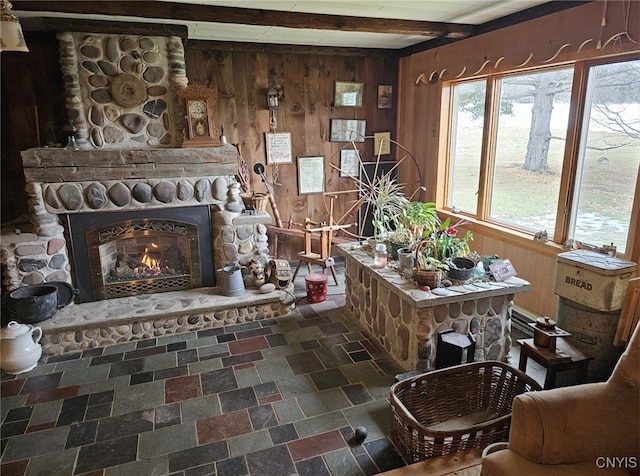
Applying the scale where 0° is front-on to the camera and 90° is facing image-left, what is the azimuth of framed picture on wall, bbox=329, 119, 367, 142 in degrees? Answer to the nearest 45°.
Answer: approximately 0°

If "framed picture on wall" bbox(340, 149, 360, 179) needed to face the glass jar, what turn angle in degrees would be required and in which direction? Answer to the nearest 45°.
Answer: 0° — it already faces it

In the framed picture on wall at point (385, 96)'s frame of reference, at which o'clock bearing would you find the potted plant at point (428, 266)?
The potted plant is roughly at 12 o'clock from the framed picture on wall.

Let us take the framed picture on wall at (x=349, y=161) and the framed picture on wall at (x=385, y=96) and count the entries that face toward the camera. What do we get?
2

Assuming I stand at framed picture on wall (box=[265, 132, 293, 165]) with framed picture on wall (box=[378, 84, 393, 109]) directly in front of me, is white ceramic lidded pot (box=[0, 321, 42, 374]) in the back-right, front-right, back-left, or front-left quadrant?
back-right

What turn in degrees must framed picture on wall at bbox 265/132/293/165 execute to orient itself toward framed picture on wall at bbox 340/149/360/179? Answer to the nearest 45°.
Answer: approximately 90° to its left

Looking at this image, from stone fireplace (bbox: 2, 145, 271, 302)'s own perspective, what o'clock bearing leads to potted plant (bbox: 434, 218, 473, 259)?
The potted plant is roughly at 10 o'clock from the stone fireplace.

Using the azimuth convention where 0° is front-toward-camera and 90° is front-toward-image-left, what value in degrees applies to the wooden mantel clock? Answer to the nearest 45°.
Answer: approximately 0°
